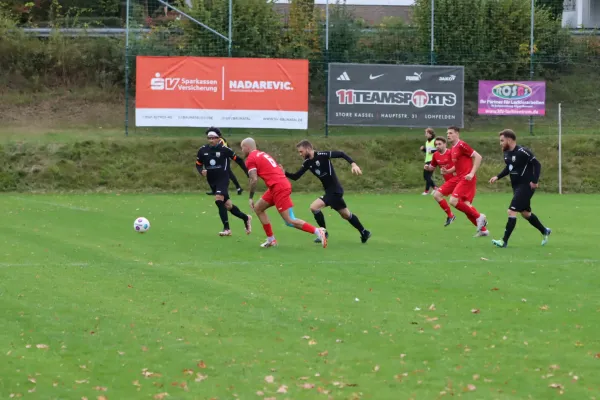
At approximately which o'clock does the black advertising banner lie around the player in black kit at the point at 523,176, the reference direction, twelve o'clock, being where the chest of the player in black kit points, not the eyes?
The black advertising banner is roughly at 4 o'clock from the player in black kit.

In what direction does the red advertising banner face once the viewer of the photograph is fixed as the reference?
facing the viewer

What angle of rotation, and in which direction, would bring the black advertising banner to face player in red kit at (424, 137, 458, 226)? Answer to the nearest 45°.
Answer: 0° — it already faces them

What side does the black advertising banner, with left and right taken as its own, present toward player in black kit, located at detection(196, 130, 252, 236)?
front

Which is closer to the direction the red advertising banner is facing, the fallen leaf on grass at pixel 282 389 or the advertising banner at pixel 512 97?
the fallen leaf on grass

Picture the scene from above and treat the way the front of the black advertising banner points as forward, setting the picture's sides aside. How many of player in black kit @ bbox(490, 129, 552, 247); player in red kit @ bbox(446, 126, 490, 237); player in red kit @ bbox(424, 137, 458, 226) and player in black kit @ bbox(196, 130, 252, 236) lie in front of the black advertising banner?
4

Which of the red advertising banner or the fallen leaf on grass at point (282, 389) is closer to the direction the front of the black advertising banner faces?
the fallen leaf on grass

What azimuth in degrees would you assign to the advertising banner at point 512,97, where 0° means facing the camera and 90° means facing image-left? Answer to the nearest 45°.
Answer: approximately 0°

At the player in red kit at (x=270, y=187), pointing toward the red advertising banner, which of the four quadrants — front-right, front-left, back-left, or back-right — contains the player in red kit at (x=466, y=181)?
front-right

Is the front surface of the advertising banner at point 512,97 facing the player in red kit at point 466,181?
yes

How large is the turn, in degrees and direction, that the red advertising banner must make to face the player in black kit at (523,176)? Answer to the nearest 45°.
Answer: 0° — it already faces them

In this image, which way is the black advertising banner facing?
toward the camera
